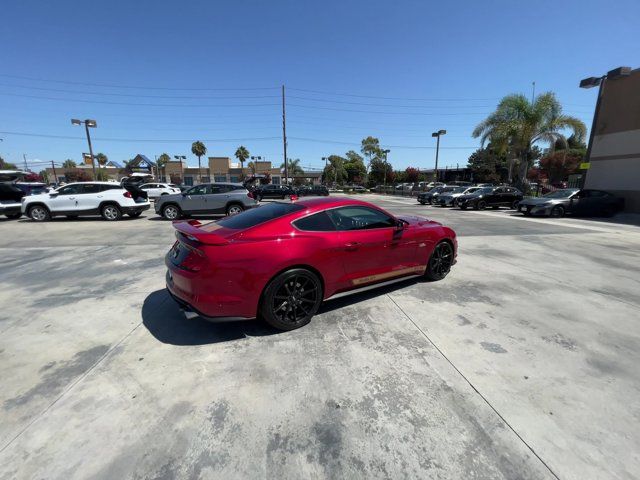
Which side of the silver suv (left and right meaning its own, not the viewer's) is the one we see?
left

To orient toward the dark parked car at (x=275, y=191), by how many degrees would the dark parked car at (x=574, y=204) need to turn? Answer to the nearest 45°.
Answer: approximately 45° to its right

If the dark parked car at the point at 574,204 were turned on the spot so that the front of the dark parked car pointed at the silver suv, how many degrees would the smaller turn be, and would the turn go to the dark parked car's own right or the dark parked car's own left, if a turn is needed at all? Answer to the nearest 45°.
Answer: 0° — it already faces it

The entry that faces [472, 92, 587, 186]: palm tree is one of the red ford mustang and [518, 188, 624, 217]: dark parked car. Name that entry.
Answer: the red ford mustang

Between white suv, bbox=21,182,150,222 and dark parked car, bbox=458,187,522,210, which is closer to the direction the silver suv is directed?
the white suv

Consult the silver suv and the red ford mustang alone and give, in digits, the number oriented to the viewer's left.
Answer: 1

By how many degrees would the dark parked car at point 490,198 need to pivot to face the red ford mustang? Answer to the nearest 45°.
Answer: approximately 45° to its left

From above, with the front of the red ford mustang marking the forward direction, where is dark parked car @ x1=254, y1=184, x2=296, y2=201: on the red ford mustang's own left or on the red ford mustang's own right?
on the red ford mustang's own left

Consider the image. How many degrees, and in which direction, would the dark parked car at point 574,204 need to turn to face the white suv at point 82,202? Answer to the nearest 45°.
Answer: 0° — it already faces it

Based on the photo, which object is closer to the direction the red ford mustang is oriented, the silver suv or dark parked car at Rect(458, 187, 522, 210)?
the dark parked car

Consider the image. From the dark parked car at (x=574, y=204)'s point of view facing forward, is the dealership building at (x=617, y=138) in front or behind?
behind

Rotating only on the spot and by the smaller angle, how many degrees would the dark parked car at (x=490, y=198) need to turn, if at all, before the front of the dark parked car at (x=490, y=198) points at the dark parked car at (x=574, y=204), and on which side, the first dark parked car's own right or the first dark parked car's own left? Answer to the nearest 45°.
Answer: approximately 90° to the first dark parked car's own left
